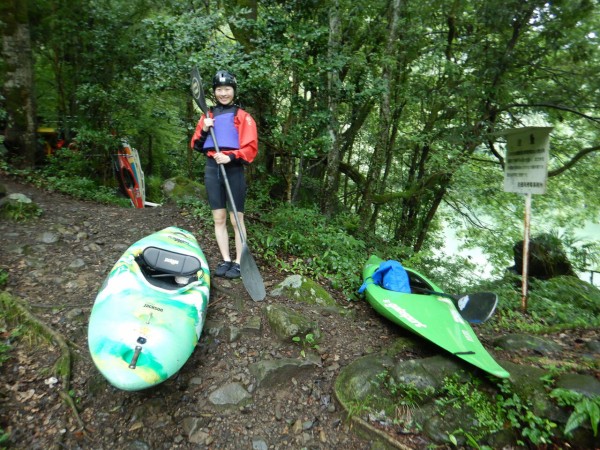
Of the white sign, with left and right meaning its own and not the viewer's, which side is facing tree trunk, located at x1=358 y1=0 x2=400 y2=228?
right

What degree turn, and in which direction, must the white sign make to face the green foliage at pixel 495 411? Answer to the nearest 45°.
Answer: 0° — it already faces it

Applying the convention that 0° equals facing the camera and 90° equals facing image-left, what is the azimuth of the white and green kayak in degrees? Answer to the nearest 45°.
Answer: approximately 0°

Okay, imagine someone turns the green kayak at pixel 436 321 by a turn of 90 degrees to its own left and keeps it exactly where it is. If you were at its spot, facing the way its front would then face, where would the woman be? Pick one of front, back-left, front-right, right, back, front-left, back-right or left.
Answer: back-left

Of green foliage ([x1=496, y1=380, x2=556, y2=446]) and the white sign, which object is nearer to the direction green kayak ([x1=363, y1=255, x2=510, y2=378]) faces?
the green foliage

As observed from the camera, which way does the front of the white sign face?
facing the viewer

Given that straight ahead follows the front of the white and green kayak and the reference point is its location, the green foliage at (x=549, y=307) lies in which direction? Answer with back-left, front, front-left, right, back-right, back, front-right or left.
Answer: left

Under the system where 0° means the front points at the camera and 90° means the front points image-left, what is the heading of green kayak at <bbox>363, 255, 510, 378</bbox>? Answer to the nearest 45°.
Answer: approximately 315°

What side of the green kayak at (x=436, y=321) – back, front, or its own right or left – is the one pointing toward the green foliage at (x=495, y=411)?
front

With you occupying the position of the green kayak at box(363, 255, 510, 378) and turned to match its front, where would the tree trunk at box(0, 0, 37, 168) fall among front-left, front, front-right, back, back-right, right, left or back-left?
back-right

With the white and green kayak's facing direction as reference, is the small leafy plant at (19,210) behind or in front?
behind
